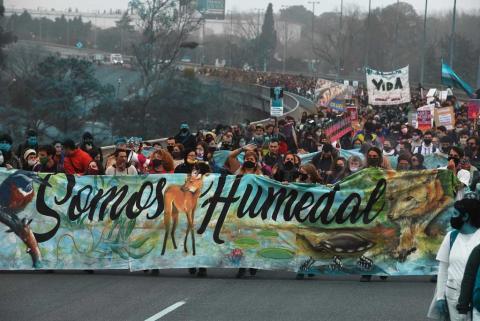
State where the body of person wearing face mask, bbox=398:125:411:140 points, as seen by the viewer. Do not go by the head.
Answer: toward the camera

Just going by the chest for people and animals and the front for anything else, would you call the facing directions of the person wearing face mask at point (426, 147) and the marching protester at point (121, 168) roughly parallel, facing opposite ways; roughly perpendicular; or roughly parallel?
roughly parallel

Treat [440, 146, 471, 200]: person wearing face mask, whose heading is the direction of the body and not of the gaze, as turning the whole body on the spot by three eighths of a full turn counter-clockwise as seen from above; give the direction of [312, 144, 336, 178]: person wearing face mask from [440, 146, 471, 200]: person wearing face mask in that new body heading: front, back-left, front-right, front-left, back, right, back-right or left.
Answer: back-left

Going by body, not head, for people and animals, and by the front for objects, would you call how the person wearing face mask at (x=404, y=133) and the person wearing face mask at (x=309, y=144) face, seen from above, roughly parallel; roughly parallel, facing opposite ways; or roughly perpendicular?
roughly parallel

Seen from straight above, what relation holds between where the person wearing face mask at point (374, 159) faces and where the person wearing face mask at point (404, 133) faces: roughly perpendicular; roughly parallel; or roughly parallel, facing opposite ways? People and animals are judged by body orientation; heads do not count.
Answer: roughly parallel

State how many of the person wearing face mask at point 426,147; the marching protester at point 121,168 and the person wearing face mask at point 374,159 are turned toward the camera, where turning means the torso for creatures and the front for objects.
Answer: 3

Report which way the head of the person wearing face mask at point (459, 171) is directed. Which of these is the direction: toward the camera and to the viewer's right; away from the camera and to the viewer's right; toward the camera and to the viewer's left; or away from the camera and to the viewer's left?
toward the camera and to the viewer's left

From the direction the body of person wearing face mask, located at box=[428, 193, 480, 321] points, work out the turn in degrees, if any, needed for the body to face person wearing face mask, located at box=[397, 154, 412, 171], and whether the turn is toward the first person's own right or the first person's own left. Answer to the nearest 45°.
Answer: approximately 135° to the first person's own right

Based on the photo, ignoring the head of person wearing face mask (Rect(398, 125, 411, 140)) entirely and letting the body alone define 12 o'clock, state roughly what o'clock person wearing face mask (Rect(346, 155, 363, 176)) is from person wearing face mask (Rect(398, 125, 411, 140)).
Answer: person wearing face mask (Rect(346, 155, 363, 176)) is roughly at 12 o'clock from person wearing face mask (Rect(398, 125, 411, 140)).

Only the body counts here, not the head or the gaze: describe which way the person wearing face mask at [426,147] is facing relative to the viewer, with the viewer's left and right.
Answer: facing the viewer

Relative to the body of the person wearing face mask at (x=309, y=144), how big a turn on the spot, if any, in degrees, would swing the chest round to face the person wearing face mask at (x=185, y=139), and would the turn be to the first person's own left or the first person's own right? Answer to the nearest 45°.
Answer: approximately 45° to the first person's own right

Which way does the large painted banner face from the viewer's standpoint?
toward the camera

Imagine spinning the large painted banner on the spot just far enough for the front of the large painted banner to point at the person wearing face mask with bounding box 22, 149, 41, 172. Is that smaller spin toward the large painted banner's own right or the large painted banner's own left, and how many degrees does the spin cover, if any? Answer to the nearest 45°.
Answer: approximately 135° to the large painted banner's own right

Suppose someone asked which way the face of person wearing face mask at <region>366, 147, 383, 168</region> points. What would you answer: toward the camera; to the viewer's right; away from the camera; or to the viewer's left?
toward the camera

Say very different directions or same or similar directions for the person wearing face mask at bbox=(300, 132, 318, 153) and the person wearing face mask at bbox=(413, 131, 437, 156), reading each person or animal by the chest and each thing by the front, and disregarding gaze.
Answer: same or similar directions
